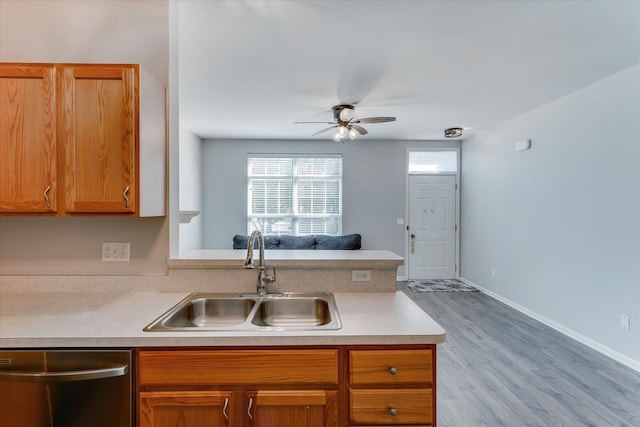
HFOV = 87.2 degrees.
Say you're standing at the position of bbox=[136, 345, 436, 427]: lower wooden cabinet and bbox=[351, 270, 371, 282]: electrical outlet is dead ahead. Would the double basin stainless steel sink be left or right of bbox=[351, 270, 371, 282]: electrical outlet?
left

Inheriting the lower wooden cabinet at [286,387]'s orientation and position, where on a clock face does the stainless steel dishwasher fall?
The stainless steel dishwasher is roughly at 3 o'clock from the lower wooden cabinet.

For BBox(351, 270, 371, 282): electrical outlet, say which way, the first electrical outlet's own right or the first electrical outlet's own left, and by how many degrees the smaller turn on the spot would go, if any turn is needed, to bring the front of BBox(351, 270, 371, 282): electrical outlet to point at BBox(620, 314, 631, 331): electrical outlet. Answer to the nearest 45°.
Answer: approximately 135° to the first electrical outlet's own left

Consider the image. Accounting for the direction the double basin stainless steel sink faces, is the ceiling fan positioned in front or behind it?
behind

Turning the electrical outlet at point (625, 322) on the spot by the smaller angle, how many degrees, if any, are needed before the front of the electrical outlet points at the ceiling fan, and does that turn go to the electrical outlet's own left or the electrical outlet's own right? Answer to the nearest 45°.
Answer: approximately 45° to the electrical outlet's own right

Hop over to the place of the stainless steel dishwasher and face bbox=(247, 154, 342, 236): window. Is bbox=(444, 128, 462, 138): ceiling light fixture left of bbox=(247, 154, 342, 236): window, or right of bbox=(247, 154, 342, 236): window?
right

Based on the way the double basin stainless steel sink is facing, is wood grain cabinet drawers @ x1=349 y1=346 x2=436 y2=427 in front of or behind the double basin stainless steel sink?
in front

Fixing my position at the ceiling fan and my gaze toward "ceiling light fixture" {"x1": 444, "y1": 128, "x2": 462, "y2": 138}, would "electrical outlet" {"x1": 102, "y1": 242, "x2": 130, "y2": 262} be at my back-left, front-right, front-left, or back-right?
back-right

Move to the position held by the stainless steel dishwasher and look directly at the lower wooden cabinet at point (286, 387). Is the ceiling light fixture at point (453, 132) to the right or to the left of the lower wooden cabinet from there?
left

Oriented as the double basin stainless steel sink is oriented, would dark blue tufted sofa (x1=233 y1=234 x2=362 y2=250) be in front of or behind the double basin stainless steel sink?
behind

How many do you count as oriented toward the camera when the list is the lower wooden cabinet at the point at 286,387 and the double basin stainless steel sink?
2
